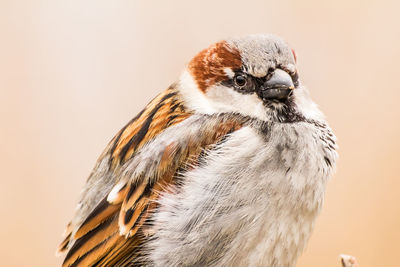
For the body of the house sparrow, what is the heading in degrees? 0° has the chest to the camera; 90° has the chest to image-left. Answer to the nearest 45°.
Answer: approximately 315°
